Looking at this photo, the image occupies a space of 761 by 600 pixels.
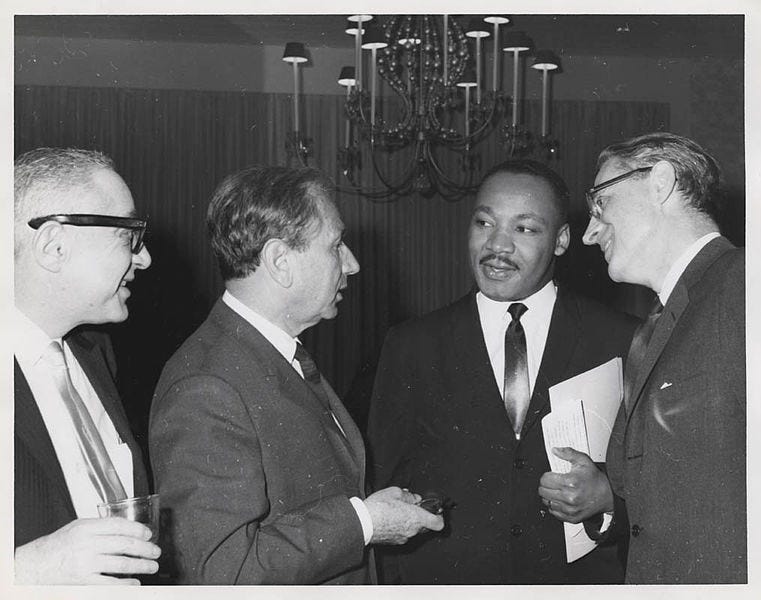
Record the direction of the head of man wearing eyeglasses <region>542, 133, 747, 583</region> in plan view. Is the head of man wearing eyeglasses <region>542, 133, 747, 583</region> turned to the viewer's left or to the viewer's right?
to the viewer's left

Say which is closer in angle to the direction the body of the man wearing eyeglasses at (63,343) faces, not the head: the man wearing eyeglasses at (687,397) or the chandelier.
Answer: the man wearing eyeglasses

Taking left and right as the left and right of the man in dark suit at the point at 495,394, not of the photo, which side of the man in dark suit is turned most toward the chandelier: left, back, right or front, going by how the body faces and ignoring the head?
back

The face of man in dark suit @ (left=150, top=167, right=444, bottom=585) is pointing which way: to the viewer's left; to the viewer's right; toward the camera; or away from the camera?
to the viewer's right

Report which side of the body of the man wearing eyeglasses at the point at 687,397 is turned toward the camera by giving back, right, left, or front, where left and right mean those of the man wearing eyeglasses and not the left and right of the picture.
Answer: left

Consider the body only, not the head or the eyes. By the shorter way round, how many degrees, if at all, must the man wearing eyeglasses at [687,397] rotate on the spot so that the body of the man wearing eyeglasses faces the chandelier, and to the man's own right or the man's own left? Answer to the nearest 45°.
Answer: approximately 45° to the man's own right

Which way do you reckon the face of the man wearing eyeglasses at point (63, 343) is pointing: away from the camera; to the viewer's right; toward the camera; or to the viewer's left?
to the viewer's right

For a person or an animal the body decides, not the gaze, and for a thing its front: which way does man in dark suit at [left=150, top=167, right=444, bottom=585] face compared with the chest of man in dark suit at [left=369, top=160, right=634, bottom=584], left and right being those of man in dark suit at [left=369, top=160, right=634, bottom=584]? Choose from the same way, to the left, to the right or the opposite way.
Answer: to the left

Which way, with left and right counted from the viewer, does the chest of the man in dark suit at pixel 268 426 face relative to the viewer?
facing to the right of the viewer

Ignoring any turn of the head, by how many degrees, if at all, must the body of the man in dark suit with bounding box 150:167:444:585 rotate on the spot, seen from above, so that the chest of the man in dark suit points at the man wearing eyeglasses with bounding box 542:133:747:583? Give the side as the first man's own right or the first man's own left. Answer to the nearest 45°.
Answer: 0° — they already face them

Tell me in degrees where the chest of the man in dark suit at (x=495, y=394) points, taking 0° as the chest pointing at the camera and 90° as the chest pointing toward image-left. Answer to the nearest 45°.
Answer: approximately 0°
